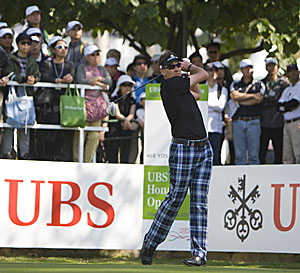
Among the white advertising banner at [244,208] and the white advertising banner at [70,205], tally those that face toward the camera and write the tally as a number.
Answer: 2

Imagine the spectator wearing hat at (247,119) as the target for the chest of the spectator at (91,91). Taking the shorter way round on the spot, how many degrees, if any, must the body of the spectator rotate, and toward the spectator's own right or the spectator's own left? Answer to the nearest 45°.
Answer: approximately 45° to the spectator's own left

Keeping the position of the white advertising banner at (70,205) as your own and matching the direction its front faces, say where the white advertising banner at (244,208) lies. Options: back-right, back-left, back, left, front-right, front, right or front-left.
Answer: left

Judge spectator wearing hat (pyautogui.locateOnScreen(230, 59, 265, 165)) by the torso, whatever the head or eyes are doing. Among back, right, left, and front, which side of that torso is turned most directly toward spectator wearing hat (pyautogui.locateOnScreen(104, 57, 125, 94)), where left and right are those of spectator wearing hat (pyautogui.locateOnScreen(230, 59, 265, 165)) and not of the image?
right

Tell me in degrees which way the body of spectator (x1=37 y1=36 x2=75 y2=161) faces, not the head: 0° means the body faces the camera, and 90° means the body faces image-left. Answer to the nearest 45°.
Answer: approximately 315°

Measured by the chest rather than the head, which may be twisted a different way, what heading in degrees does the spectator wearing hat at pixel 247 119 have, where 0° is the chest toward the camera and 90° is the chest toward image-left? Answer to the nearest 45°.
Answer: approximately 0°

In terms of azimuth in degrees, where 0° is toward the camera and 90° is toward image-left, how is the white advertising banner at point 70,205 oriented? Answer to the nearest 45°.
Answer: approximately 0°
